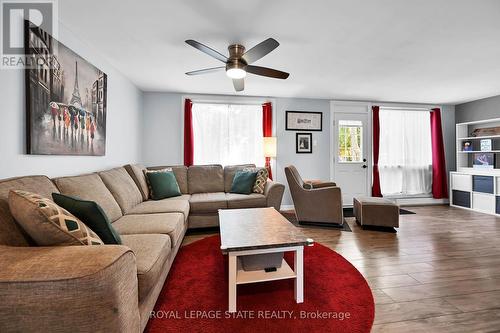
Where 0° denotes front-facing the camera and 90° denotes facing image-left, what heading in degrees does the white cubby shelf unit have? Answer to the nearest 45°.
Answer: approximately 45°

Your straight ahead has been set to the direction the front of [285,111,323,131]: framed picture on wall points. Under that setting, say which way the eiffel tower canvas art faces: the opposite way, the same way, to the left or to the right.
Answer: to the left

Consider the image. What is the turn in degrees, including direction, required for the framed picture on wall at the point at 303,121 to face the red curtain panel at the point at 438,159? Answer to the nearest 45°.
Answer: approximately 90° to its left

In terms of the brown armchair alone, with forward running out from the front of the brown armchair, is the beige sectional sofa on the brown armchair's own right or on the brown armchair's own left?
on the brown armchair's own right

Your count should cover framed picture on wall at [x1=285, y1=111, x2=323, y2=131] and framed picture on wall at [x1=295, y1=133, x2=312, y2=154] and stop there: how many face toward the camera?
2

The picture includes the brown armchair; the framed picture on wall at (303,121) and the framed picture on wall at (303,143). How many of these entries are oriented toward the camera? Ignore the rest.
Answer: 2

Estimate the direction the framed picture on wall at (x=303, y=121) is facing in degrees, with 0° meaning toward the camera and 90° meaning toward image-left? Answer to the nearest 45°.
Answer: approximately 0°

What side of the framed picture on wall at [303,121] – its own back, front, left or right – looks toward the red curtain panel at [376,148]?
left
